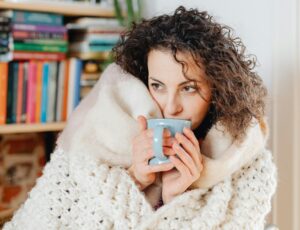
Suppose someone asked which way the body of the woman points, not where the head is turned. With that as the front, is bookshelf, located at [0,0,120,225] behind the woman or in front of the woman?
behind

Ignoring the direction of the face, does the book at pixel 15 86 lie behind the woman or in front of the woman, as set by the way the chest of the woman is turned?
behind

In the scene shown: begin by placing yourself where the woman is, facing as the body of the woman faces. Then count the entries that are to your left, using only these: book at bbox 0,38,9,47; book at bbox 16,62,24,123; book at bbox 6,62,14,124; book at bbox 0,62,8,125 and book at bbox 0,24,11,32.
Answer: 0

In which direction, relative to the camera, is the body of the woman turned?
toward the camera

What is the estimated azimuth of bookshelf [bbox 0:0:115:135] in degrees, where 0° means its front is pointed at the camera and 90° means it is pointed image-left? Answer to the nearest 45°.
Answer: approximately 315°

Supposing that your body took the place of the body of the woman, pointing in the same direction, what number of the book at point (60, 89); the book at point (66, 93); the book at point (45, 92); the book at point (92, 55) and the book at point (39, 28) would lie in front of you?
0

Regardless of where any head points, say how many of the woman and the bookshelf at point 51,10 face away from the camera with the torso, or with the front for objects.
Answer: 0

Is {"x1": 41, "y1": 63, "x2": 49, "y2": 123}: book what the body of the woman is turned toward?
no

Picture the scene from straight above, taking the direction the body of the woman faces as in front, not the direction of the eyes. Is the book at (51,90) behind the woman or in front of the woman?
behind

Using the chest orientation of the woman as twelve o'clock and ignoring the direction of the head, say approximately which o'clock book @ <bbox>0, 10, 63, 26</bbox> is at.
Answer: The book is roughly at 5 o'clock from the woman.

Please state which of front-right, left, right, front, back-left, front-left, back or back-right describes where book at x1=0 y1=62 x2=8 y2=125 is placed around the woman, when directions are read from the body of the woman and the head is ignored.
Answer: back-right
